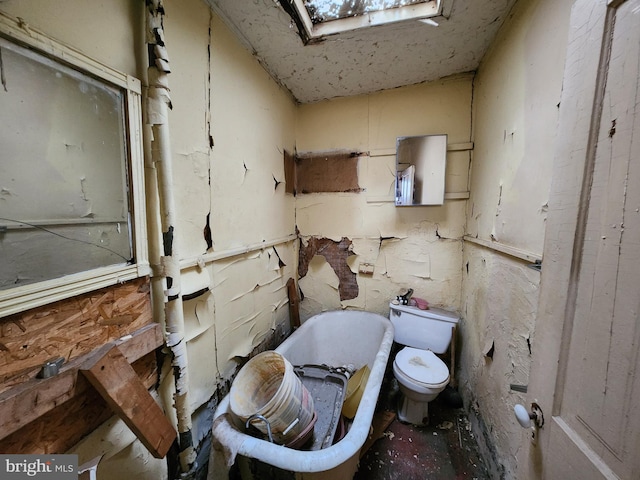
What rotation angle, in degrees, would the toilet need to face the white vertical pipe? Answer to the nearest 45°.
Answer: approximately 45° to its right

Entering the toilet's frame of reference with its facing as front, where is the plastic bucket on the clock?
The plastic bucket is roughly at 1 o'clock from the toilet.

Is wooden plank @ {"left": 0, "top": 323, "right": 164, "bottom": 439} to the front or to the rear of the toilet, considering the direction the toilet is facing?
to the front

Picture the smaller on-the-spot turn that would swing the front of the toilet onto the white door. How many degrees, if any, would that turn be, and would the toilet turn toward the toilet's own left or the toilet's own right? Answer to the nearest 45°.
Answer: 0° — it already faces it

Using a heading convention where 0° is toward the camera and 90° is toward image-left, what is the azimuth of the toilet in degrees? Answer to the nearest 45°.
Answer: approximately 0°

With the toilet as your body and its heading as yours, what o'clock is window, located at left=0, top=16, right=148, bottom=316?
The window is roughly at 1 o'clock from the toilet.

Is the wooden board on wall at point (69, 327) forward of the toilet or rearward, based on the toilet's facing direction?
forward

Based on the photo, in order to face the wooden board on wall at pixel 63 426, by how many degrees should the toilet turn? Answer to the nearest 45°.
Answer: approximately 45° to its right

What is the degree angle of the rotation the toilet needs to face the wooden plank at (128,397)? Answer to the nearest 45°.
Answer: approximately 45° to its right
